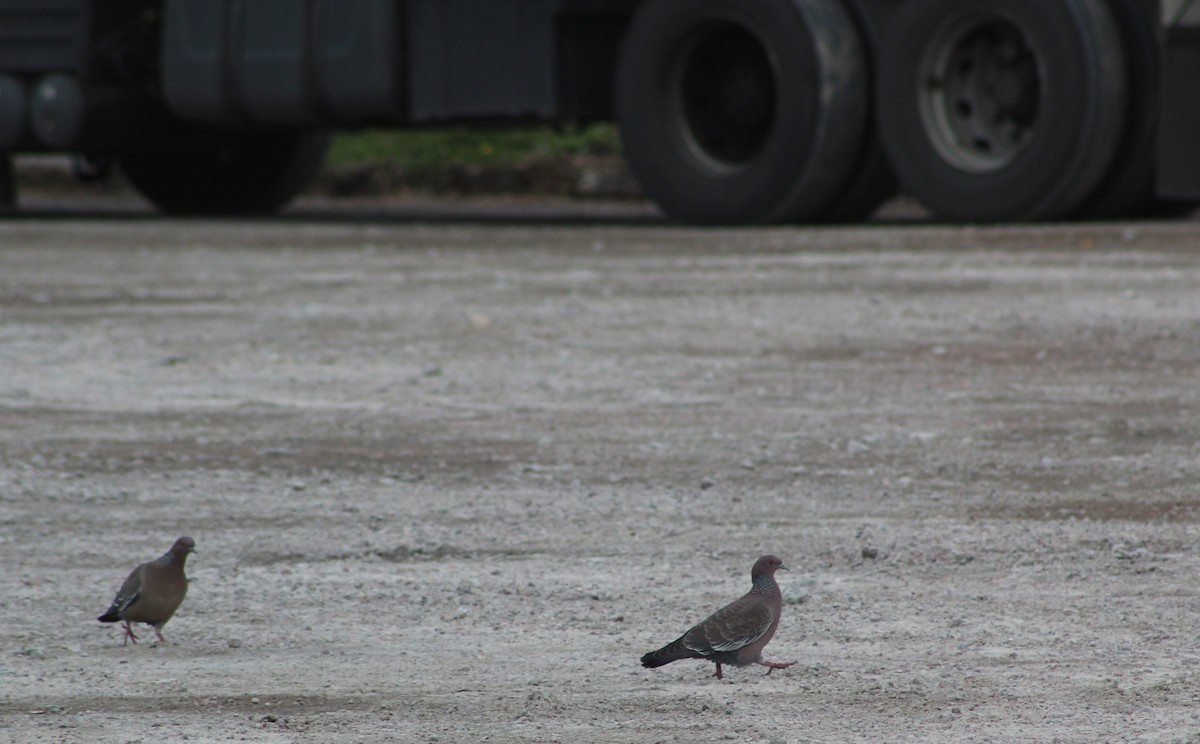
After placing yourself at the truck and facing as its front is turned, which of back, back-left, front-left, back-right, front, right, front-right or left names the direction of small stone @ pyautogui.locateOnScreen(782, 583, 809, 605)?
back-left

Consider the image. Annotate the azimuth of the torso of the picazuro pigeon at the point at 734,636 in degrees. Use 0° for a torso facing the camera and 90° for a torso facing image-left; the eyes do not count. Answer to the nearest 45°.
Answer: approximately 270°

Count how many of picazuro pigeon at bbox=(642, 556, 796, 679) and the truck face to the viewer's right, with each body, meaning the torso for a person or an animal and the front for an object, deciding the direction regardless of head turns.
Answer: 1

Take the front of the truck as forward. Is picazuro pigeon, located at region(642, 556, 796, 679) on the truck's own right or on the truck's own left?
on the truck's own left

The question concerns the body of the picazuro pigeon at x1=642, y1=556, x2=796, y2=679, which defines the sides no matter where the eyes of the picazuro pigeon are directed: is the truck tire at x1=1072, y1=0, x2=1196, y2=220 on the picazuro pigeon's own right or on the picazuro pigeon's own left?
on the picazuro pigeon's own left

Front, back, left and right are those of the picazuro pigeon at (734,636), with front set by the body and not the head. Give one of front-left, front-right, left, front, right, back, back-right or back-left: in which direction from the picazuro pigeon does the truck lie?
left

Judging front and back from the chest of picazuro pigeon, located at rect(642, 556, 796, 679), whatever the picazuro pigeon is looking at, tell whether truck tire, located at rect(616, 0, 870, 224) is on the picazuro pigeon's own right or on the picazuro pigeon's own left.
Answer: on the picazuro pigeon's own left

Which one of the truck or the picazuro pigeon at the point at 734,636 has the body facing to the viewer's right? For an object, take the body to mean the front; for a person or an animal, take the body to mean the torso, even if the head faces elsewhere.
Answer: the picazuro pigeon

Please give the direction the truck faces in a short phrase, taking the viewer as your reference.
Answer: facing away from the viewer and to the left of the viewer
